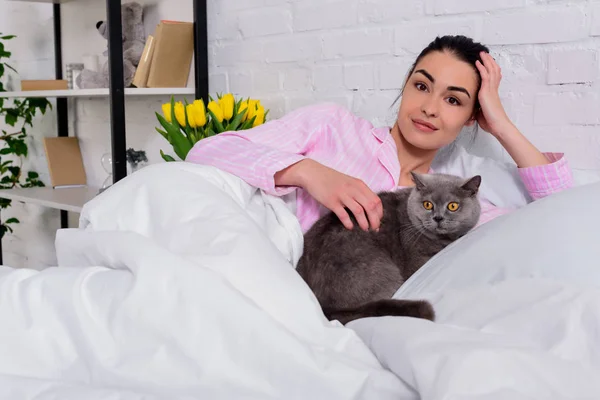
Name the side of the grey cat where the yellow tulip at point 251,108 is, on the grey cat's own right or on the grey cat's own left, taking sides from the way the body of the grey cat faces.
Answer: on the grey cat's own left

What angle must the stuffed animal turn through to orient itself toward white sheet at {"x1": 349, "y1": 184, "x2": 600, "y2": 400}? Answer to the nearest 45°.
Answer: approximately 90° to its left

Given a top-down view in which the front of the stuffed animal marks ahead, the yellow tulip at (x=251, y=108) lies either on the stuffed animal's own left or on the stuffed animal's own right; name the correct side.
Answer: on the stuffed animal's own left

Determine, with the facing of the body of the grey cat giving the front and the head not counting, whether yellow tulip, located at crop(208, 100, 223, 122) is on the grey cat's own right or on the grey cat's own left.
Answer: on the grey cat's own left

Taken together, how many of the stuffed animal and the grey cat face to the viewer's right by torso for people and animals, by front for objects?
1

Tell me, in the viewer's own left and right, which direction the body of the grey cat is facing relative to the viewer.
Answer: facing to the right of the viewer

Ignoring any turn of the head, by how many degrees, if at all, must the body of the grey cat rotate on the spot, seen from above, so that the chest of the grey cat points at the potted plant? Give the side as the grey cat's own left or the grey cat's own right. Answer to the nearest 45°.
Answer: approximately 135° to the grey cat's own left

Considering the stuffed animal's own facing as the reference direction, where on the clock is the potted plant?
The potted plant is roughly at 2 o'clock from the stuffed animal.
